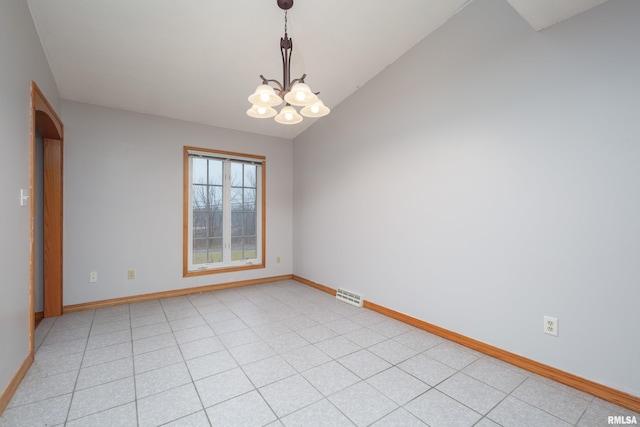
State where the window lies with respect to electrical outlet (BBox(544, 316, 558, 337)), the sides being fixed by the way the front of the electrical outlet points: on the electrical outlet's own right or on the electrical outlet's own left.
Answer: on the electrical outlet's own right

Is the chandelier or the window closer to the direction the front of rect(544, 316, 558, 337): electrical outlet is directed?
the chandelier

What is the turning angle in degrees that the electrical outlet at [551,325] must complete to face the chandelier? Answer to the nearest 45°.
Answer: approximately 45° to its right

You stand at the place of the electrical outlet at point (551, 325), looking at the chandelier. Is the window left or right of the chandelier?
right
